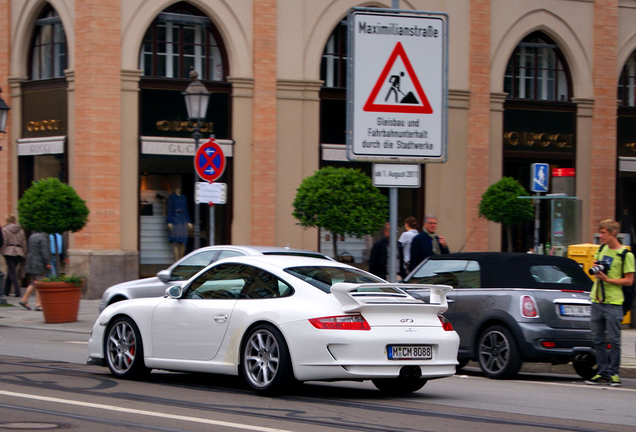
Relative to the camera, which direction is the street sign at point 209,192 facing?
toward the camera

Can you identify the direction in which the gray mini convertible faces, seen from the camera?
facing away from the viewer and to the left of the viewer

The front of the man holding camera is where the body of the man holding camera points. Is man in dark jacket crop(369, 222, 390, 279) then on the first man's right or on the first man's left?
on the first man's right

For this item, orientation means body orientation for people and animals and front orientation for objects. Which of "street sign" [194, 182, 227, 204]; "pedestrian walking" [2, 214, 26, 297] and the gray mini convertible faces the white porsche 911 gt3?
the street sign

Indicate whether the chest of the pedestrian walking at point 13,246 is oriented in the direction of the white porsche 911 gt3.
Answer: no

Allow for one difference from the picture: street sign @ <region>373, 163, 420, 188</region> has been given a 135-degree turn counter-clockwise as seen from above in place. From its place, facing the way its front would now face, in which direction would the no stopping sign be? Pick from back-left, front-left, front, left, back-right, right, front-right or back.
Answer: left

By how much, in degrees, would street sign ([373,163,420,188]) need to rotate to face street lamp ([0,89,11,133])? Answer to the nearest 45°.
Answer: approximately 135° to its right

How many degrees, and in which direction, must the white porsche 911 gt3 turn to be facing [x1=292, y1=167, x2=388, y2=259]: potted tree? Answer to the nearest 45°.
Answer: approximately 45° to its right

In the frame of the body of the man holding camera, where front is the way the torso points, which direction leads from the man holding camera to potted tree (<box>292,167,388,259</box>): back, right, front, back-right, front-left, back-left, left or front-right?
right

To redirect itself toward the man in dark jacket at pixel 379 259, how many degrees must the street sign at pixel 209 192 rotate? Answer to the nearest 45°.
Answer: approximately 90° to its left

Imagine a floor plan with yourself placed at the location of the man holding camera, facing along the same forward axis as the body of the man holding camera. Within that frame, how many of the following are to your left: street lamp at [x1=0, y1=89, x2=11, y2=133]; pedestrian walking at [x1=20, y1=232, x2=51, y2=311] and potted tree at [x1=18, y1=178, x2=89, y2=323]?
0
